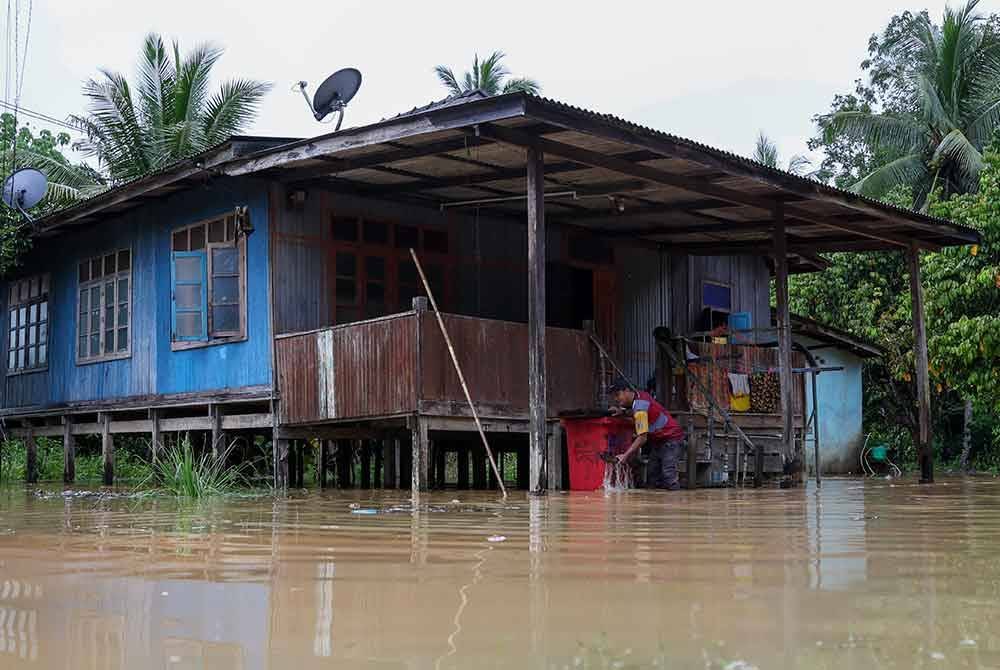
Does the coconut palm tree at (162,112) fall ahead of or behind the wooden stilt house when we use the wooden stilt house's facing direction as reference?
behind

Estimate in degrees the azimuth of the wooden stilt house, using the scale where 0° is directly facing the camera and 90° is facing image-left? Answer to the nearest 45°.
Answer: approximately 315°

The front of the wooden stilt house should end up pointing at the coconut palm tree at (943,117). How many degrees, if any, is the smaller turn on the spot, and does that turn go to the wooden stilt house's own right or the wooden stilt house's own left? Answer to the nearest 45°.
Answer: approximately 90° to the wooden stilt house's own left
